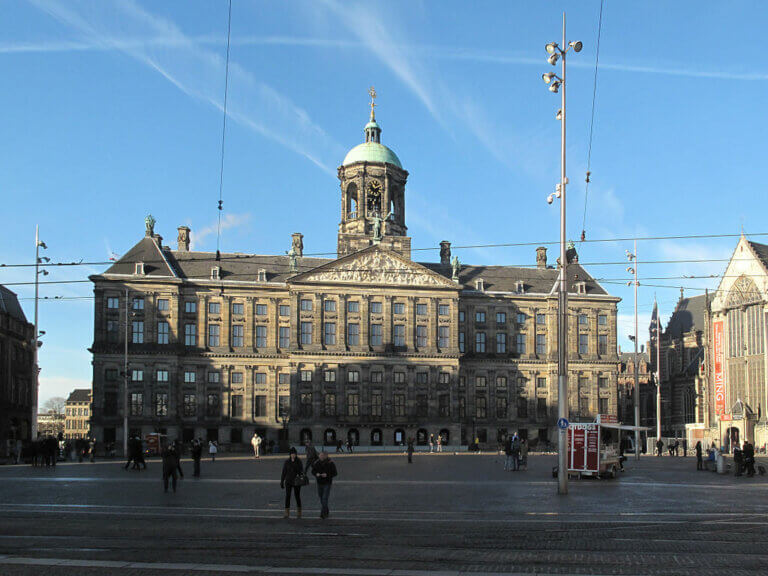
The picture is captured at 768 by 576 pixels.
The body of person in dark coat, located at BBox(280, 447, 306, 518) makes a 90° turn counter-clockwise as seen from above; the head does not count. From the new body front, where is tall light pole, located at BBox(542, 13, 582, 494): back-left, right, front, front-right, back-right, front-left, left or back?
front-left

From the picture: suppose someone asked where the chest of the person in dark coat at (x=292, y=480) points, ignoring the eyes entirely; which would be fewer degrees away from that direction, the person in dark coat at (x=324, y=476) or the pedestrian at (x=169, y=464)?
the person in dark coat

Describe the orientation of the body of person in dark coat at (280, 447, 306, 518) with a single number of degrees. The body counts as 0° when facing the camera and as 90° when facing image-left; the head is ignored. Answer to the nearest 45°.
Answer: approximately 0°

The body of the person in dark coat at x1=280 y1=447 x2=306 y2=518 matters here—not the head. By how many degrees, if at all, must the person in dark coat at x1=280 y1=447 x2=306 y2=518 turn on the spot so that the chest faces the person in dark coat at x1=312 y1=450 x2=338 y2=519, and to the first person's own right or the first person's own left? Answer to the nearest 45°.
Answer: approximately 45° to the first person's own left
